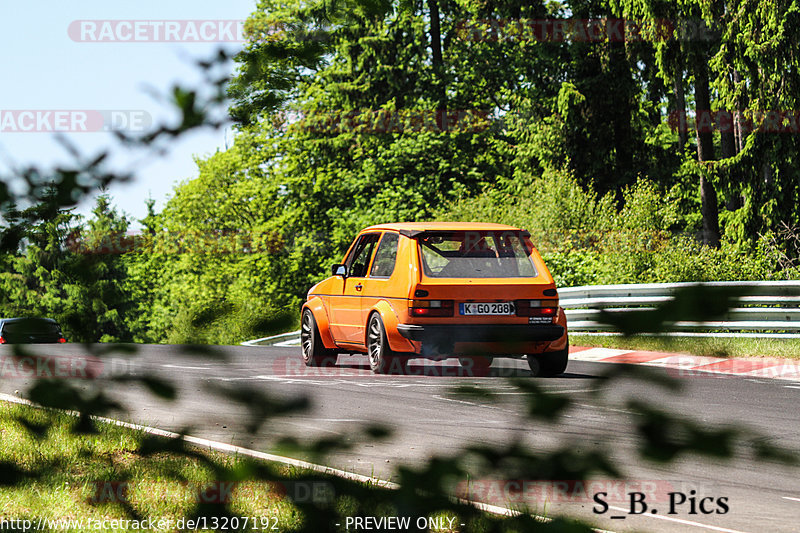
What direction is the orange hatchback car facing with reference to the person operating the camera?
facing away from the viewer and to the left of the viewer

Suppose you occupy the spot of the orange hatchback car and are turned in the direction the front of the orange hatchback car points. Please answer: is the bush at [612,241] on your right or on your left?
on your right
